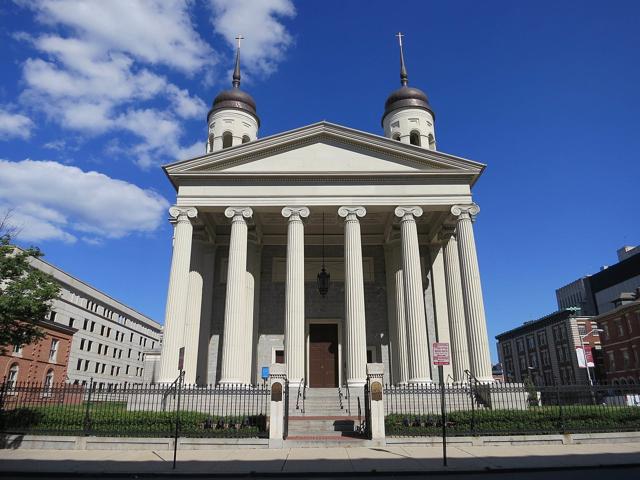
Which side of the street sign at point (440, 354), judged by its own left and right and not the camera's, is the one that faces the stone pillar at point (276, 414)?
right

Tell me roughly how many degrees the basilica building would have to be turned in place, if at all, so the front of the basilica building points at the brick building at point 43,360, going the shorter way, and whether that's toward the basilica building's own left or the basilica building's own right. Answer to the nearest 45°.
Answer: approximately 135° to the basilica building's own right

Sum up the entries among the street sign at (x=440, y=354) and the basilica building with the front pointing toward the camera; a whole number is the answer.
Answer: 2

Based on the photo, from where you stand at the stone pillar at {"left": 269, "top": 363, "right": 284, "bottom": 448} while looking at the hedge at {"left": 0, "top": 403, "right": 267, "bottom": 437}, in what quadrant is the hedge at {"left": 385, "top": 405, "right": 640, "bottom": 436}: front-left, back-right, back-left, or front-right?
back-right

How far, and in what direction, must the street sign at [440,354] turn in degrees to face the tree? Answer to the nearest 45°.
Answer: approximately 90° to its right

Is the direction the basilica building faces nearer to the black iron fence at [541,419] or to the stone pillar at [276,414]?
the stone pillar

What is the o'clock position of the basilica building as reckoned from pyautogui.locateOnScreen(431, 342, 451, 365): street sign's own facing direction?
The basilica building is roughly at 5 o'clock from the street sign.

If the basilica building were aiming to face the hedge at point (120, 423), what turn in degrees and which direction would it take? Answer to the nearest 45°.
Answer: approximately 45° to its right

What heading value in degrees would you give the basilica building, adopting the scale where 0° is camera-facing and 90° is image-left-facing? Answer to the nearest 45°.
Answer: approximately 0°
